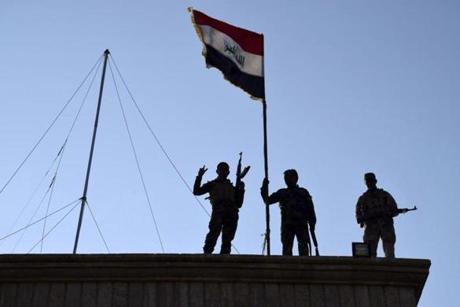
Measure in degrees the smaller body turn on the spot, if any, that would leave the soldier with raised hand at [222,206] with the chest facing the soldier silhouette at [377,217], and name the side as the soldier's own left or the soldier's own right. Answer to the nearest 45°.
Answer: approximately 90° to the soldier's own left

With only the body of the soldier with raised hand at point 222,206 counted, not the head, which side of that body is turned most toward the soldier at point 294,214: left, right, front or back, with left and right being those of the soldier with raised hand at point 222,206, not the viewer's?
left

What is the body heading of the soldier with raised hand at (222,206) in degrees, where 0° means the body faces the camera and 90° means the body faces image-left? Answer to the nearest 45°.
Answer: approximately 0°
